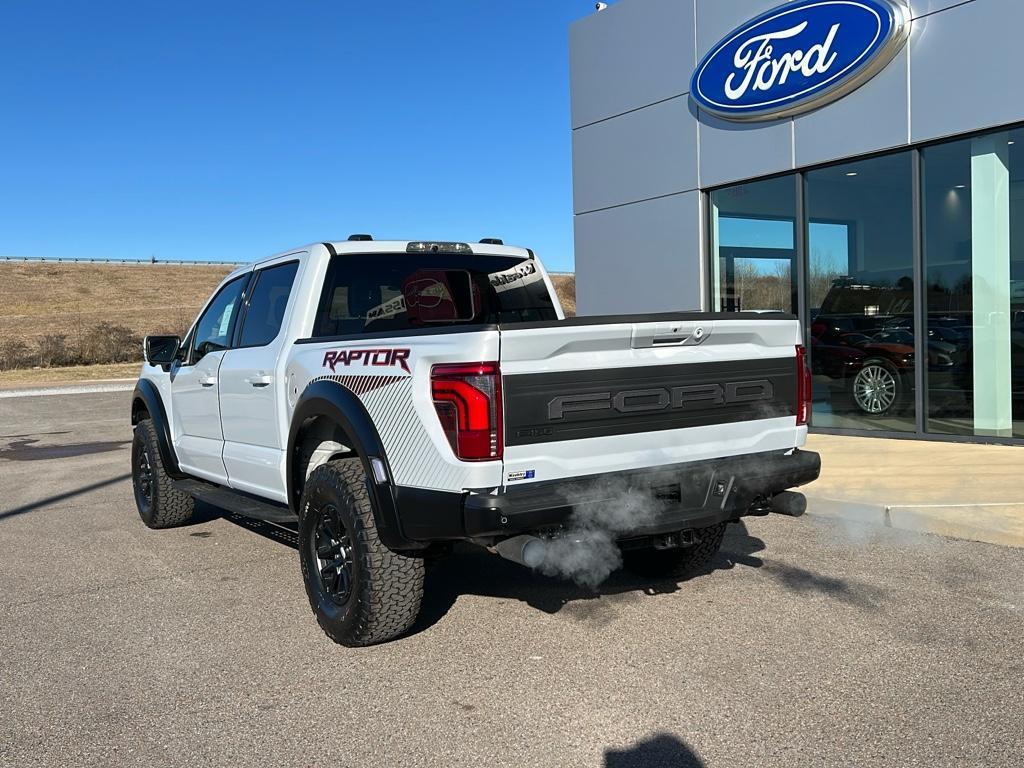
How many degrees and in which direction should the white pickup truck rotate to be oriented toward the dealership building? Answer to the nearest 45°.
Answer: approximately 90° to its right

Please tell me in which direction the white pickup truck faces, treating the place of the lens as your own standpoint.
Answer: facing away from the viewer and to the left of the viewer

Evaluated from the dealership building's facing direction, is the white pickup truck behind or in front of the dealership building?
in front

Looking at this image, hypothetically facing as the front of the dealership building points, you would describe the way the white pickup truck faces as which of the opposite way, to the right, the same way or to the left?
to the right

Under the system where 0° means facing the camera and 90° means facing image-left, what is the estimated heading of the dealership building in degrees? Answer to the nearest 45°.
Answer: approximately 45°
